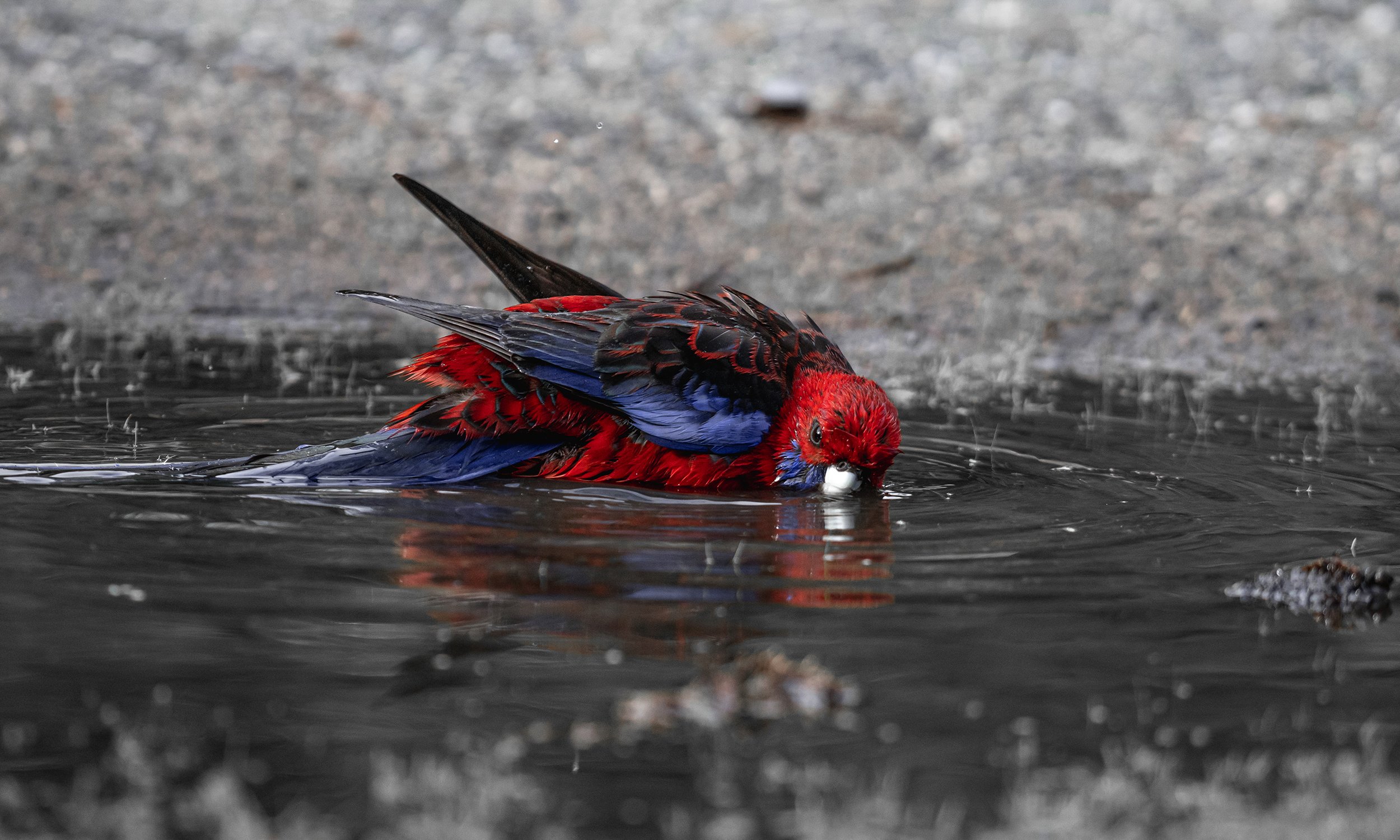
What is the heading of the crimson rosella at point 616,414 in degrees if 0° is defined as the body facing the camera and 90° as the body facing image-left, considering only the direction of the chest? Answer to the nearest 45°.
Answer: approximately 270°

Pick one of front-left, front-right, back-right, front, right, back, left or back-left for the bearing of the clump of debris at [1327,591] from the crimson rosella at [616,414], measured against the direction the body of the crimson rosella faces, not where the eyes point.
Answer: front-right

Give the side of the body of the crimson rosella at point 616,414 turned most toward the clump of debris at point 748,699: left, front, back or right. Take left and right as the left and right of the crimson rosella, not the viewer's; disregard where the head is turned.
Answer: right
